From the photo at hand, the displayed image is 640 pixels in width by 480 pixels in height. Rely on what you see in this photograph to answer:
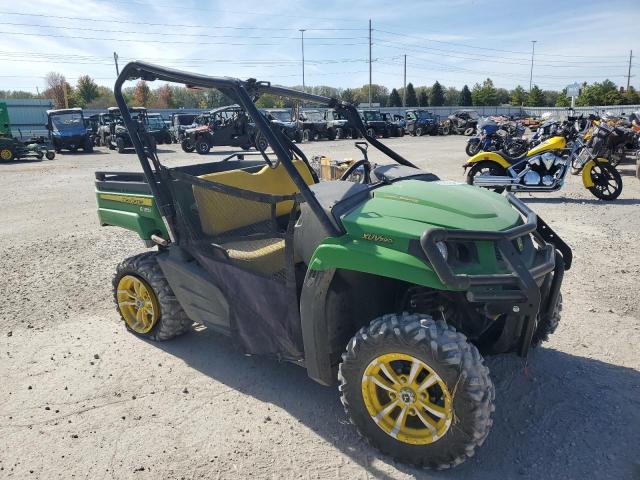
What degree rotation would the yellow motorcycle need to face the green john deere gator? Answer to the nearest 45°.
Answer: approximately 90° to its right

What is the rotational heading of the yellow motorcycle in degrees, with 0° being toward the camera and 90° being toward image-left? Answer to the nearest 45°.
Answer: approximately 270°

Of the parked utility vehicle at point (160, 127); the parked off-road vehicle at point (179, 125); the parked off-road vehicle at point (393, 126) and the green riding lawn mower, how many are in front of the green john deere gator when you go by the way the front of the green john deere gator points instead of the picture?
0

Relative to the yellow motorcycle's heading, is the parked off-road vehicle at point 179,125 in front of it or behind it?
behind

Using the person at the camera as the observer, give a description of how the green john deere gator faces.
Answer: facing the viewer and to the right of the viewer

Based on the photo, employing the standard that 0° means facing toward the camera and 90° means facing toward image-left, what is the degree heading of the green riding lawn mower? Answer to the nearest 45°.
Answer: approximately 270°

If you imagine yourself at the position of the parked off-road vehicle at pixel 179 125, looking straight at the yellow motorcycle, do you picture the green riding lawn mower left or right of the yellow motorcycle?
right

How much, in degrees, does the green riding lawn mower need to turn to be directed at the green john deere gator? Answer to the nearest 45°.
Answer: approximately 90° to its right

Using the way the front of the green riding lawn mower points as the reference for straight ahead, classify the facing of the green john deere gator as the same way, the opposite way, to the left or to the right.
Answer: to the right

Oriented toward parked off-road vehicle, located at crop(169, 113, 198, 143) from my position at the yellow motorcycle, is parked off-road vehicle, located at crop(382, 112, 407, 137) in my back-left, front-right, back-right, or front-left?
front-right

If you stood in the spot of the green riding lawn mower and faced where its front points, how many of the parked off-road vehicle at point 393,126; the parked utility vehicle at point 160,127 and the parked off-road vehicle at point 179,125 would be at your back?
0

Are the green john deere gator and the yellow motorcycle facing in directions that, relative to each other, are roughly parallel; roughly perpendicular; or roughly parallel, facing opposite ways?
roughly parallel
